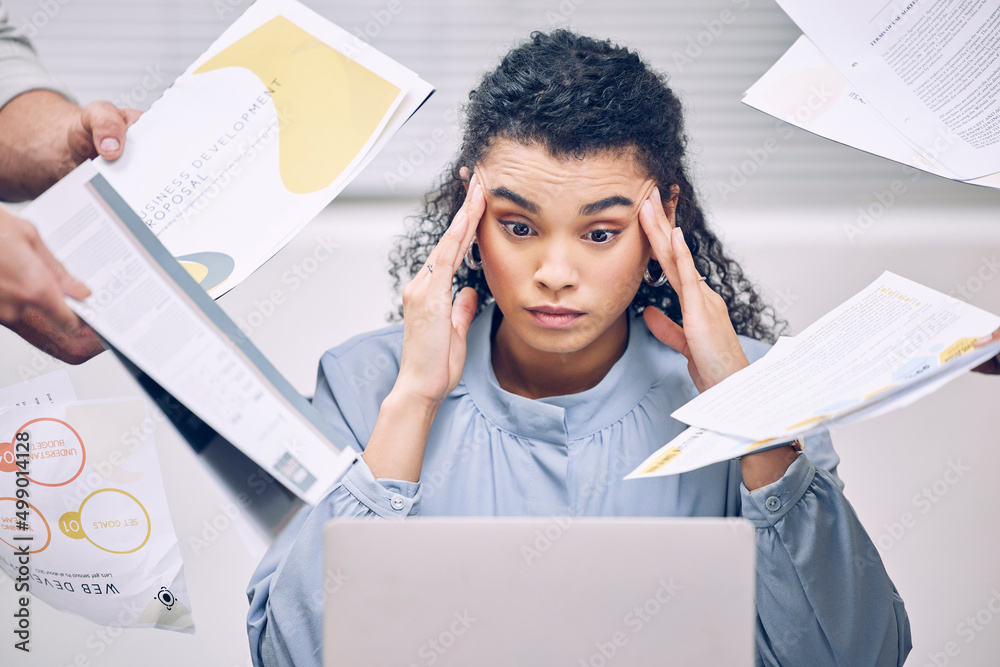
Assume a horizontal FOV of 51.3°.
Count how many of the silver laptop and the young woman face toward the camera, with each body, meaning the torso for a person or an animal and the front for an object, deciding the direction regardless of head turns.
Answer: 1

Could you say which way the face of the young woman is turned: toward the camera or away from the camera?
toward the camera

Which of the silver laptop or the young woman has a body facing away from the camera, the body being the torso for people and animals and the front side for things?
the silver laptop

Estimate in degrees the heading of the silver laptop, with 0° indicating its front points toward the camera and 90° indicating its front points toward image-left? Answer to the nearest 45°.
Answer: approximately 180°

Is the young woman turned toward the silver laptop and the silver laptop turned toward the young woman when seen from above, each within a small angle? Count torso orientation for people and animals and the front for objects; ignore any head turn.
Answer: yes

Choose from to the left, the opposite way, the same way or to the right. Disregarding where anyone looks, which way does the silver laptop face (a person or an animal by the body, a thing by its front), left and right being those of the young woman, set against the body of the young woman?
the opposite way

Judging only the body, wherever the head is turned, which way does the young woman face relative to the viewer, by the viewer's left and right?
facing the viewer
